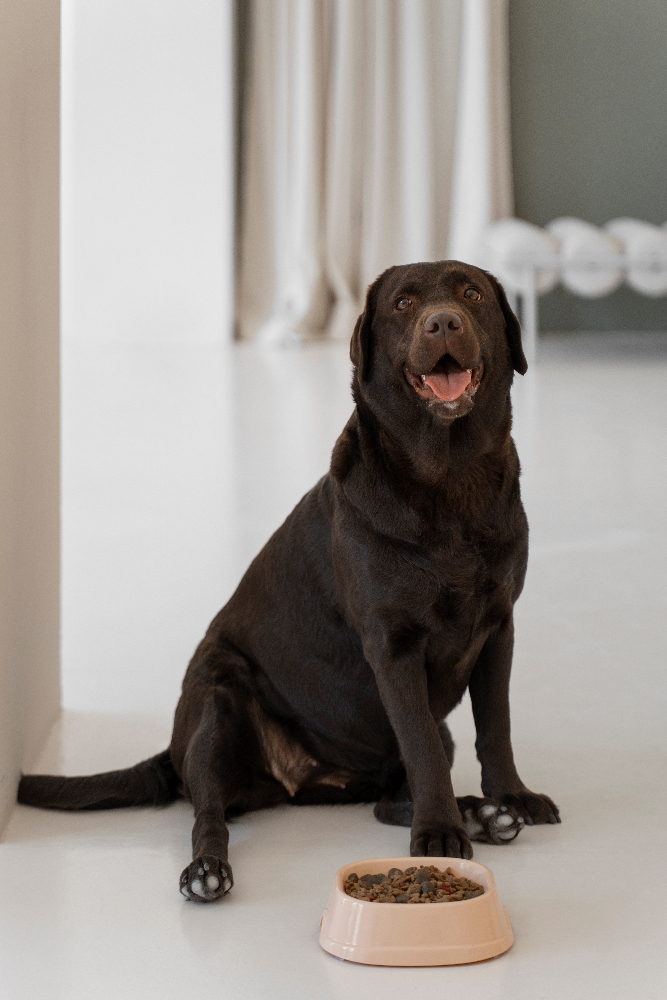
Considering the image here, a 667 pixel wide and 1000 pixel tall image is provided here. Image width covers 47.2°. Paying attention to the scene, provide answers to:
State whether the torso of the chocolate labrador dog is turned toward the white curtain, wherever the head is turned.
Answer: no

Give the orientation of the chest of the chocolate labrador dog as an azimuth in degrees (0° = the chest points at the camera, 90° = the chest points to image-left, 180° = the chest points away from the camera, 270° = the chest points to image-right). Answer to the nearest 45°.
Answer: approximately 315°
